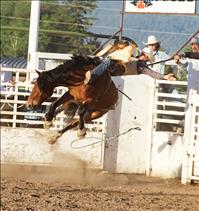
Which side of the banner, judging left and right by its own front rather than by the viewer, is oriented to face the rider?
front

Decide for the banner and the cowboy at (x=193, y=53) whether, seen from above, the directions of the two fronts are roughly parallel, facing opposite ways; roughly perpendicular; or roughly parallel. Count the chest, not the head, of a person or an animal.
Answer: roughly parallel

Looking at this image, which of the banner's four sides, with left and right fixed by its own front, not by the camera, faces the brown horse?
front

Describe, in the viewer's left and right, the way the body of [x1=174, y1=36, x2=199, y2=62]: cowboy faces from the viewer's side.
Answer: facing the viewer

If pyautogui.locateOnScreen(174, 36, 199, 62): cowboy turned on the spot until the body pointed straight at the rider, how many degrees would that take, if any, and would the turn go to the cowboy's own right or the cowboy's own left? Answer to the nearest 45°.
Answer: approximately 45° to the cowboy's own right

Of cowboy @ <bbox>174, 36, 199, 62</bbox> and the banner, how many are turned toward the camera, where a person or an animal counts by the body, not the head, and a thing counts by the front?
2

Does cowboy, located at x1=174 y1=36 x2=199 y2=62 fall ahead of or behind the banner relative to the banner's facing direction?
ahead
